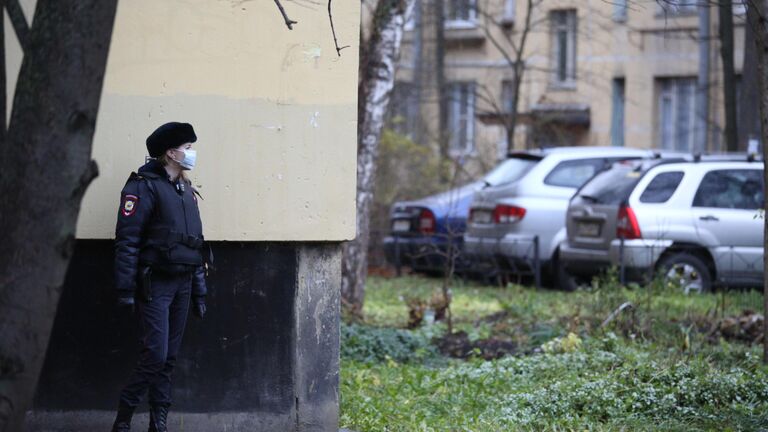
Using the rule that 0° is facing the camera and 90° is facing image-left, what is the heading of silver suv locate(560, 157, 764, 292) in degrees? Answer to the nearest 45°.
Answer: approximately 225°

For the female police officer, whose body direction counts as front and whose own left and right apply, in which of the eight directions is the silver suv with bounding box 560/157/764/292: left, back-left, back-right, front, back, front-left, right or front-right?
left

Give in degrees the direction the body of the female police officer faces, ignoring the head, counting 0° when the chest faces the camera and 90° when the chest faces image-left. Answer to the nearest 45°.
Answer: approximately 315°

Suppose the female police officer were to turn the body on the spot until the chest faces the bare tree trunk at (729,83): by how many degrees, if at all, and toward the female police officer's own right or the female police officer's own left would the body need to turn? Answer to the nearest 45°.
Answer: approximately 90° to the female police officer's own left

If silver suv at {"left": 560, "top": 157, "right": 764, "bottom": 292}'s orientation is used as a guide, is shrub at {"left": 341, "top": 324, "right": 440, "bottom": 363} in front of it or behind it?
behind

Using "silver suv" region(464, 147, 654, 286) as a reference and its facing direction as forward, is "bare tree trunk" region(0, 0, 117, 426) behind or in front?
behind

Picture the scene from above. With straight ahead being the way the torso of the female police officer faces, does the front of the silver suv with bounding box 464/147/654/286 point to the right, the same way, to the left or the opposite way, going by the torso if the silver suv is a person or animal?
to the left

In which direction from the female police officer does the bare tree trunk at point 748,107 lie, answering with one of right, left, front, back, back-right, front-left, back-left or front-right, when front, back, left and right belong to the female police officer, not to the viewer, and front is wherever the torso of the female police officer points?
left

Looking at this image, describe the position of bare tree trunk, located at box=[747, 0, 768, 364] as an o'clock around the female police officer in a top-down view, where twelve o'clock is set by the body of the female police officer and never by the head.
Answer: The bare tree trunk is roughly at 10 o'clock from the female police officer.

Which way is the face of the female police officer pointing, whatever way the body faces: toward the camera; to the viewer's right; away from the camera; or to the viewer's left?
to the viewer's right
